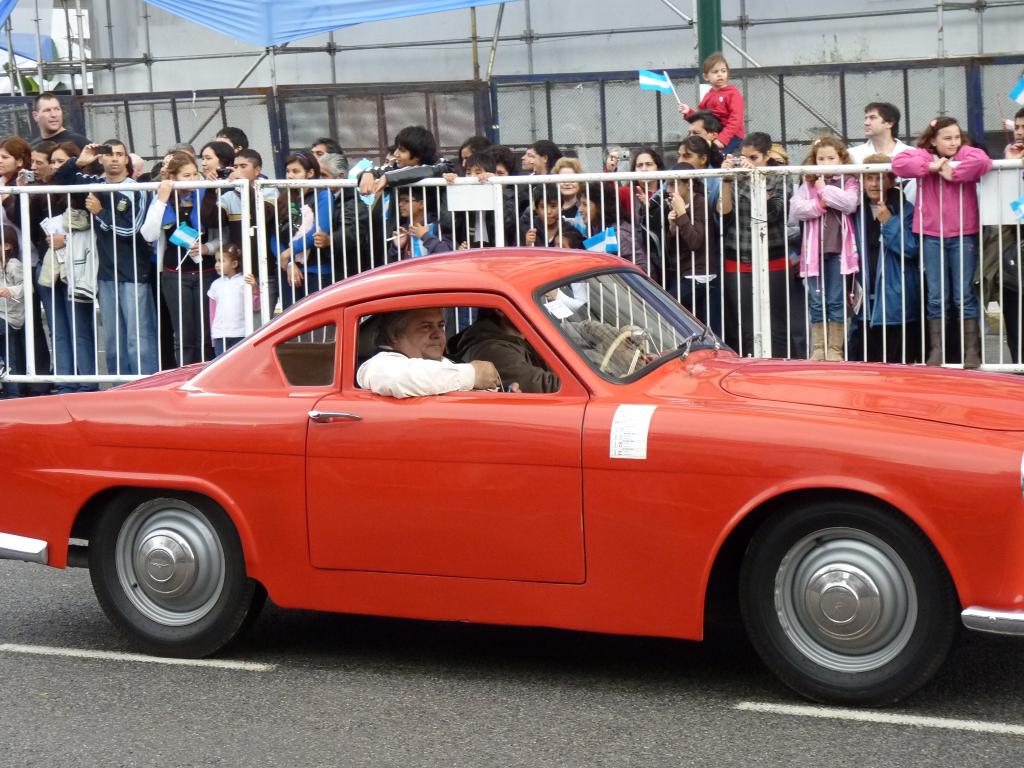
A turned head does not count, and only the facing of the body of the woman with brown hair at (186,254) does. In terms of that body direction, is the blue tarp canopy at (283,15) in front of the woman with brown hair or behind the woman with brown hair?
behind

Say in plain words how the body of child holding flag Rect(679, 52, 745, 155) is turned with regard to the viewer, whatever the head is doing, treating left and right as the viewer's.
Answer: facing the viewer and to the left of the viewer

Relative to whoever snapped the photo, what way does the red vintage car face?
facing to the right of the viewer

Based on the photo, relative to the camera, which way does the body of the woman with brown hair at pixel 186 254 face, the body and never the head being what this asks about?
toward the camera

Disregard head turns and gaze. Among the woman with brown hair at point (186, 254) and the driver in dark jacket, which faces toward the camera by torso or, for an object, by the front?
the woman with brown hair

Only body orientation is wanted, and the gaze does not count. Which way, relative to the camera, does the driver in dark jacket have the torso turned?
to the viewer's right

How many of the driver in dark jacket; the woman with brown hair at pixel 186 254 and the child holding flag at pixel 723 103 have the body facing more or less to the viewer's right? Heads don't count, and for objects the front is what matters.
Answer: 1

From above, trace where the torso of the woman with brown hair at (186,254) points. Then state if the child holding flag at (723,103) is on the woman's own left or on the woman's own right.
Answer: on the woman's own left

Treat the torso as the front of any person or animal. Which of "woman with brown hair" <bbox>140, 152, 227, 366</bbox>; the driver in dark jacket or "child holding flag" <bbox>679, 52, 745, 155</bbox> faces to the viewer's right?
the driver in dark jacket

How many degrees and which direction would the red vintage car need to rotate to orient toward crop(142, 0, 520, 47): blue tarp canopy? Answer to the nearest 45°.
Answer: approximately 90° to its left

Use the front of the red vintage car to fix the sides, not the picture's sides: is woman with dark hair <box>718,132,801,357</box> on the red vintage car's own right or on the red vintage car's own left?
on the red vintage car's own left

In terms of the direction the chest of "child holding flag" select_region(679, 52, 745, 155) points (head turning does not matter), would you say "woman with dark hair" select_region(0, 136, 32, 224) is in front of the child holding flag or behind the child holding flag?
in front

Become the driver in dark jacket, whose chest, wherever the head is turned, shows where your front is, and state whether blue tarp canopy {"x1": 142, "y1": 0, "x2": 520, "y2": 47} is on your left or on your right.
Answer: on your left

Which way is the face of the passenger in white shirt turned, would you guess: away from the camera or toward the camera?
toward the camera

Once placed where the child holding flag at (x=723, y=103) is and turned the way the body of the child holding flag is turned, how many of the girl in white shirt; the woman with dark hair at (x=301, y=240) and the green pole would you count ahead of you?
2

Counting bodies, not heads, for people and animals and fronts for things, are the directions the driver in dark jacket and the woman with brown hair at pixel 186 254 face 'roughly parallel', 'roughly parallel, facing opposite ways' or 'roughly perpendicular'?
roughly perpendicular

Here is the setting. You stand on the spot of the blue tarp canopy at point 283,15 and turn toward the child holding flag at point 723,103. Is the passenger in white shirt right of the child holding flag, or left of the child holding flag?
right

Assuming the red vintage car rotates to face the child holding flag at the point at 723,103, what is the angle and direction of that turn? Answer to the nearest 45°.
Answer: approximately 90° to its left

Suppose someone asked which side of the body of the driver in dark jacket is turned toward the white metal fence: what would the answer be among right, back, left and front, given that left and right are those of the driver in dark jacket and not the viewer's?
left
